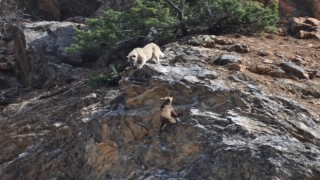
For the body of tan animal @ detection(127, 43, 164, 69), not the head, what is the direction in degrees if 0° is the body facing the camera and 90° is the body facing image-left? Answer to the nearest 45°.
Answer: approximately 45°

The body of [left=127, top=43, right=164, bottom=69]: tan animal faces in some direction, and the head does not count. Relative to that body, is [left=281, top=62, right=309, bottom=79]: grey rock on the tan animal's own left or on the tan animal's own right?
on the tan animal's own left

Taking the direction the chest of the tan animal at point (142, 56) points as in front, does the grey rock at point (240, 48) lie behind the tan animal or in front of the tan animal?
behind

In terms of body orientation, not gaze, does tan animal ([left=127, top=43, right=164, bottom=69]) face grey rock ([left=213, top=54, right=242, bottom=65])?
no

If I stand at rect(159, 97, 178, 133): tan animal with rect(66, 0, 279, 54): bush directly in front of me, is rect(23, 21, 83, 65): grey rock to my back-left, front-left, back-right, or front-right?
front-left

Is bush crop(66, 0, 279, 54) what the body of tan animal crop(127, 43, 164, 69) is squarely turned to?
no

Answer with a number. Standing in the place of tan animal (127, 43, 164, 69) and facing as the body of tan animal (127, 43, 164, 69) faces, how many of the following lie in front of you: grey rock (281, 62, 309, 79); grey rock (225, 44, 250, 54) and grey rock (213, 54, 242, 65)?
0

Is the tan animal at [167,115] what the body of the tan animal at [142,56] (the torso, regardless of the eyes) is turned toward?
no
